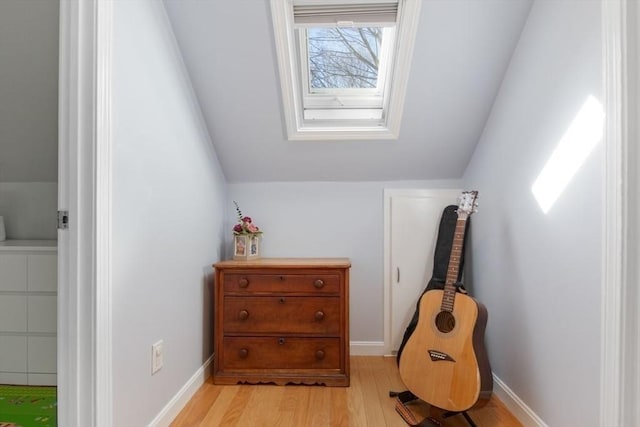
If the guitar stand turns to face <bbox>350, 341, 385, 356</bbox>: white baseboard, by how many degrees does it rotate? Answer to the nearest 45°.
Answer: approximately 90° to its right

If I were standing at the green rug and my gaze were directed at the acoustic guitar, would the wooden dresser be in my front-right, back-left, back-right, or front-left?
front-left

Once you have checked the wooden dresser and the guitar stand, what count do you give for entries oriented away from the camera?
0

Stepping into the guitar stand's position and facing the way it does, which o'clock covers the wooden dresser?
The wooden dresser is roughly at 2 o'clock from the guitar stand.

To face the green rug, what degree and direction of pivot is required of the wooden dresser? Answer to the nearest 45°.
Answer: approximately 90° to its right

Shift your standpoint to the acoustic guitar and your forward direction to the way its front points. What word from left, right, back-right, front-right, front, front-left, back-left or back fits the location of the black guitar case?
back-right

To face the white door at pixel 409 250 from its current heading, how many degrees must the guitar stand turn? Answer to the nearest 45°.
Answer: approximately 135° to its right

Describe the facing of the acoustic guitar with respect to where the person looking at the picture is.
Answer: facing the viewer and to the left of the viewer

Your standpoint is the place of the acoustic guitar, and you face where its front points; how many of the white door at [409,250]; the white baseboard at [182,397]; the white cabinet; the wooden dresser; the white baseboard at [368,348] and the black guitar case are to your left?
0

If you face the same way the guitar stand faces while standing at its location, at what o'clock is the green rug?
The green rug is roughly at 1 o'clock from the guitar stand.

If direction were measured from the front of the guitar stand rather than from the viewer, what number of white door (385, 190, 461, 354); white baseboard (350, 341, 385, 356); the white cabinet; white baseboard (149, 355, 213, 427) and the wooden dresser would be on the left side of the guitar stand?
0

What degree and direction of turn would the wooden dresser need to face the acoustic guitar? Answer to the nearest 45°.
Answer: approximately 45° to its left

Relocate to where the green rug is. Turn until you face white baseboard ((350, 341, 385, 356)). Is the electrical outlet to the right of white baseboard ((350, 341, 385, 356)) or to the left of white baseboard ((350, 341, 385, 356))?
right

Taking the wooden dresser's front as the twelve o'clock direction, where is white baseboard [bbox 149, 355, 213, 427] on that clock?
The white baseboard is roughly at 2 o'clock from the wooden dresser.

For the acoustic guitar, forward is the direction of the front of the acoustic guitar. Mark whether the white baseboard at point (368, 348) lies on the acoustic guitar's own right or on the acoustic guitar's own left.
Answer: on the acoustic guitar's own right

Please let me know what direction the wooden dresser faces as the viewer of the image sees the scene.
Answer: facing the viewer

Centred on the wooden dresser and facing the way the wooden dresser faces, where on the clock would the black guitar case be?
The black guitar case is roughly at 9 o'clock from the wooden dresser.

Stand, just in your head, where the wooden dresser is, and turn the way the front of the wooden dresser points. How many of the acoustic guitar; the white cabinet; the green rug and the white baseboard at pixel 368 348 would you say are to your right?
2
